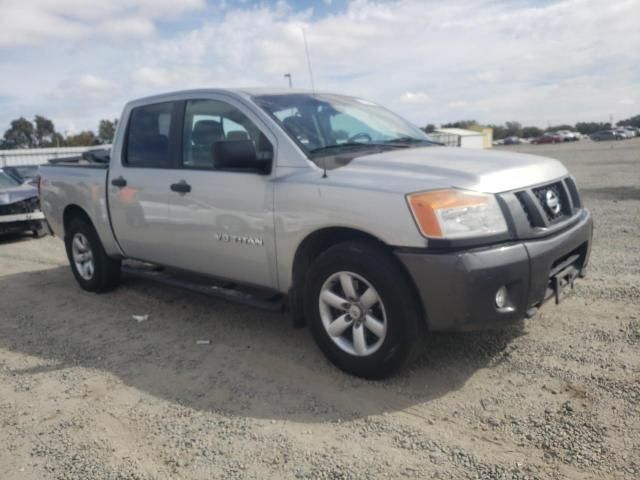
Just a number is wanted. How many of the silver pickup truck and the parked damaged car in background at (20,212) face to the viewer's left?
0

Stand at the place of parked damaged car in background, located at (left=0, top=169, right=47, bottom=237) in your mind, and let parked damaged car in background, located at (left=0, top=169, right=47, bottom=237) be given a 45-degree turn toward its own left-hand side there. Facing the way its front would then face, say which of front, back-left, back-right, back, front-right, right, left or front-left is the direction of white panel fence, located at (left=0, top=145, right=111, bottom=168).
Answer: left

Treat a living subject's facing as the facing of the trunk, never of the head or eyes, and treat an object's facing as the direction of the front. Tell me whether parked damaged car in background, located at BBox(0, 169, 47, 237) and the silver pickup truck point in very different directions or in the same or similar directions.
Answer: same or similar directions

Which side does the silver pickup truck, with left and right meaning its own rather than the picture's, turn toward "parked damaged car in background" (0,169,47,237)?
back
